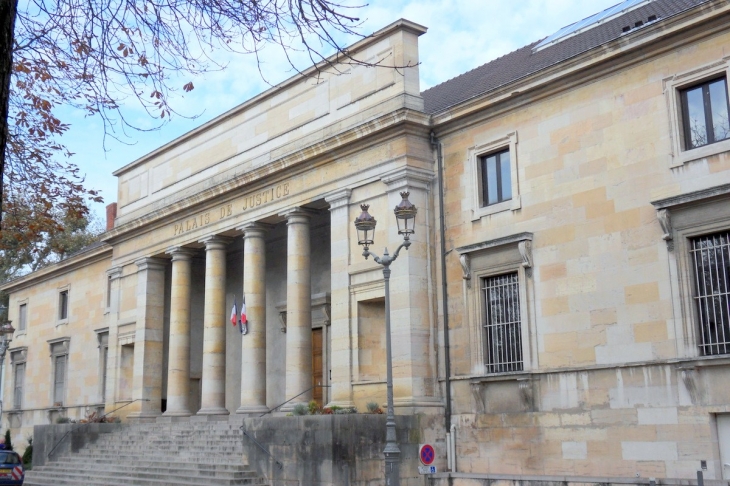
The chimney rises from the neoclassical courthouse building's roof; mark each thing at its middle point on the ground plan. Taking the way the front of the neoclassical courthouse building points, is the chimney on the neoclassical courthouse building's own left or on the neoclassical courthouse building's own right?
on the neoclassical courthouse building's own right

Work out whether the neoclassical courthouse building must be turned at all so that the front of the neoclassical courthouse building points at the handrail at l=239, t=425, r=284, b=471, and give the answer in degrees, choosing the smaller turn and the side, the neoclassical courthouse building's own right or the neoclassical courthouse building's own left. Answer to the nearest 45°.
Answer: approximately 45° to the neoclassical courthouse building's own right

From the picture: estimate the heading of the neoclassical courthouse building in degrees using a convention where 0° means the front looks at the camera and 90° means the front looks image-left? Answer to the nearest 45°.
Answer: approximately 45°
